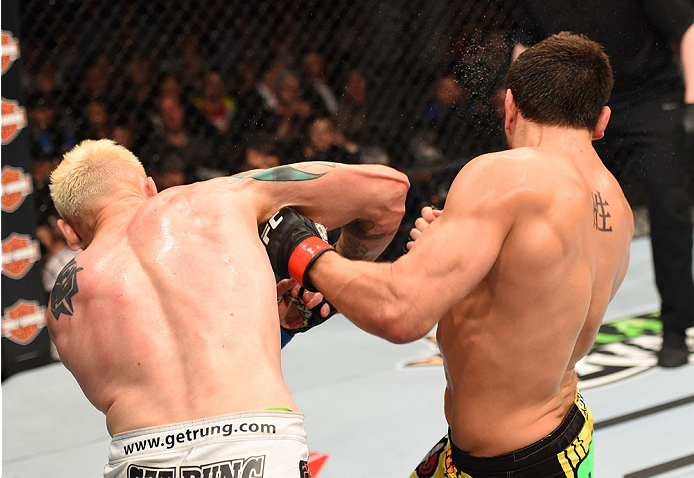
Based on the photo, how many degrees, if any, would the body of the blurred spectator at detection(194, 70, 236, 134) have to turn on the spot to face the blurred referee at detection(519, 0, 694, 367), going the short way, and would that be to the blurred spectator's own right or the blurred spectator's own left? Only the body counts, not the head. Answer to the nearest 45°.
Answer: approximately 45° to the blurred spectator's own left

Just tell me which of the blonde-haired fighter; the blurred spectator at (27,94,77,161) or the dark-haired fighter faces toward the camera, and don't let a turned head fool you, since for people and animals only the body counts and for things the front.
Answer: the blurred spectator

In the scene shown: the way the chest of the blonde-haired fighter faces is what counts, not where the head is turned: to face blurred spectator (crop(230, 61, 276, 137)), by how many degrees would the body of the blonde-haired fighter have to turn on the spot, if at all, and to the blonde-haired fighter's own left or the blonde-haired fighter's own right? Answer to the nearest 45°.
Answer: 0° — they already face them

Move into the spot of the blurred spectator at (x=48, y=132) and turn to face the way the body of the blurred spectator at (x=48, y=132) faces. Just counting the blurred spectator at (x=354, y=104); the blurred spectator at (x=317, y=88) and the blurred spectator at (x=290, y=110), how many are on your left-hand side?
3

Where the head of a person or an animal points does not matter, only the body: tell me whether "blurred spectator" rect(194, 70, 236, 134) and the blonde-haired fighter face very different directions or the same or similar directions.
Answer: very different directions

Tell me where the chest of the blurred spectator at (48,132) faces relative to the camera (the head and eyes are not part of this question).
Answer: toward the camera

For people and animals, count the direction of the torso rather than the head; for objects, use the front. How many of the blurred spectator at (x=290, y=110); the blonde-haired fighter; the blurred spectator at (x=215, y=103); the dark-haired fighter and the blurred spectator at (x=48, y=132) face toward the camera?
3

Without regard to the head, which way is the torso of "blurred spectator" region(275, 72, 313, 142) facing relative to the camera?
toward the camera

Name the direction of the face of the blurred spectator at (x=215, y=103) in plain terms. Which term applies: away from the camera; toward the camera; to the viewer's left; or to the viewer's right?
toward the camera

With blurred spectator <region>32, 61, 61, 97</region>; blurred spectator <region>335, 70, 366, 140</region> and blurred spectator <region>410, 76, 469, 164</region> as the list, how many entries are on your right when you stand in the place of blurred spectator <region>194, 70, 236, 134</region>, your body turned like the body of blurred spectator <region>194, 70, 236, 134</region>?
1

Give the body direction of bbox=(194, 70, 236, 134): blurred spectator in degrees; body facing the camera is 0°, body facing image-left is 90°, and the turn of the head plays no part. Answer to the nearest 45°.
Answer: approximately 0°

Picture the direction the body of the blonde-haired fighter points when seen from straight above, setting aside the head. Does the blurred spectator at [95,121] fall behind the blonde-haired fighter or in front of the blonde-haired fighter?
in front

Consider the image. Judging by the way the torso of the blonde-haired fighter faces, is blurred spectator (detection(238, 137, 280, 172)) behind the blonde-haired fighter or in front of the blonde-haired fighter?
in front

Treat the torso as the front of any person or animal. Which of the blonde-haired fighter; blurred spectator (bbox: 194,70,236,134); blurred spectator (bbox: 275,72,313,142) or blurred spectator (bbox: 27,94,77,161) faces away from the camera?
the blonde-haired fighter

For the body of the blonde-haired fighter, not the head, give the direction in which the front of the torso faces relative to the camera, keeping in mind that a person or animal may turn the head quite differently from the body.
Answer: away from the camera

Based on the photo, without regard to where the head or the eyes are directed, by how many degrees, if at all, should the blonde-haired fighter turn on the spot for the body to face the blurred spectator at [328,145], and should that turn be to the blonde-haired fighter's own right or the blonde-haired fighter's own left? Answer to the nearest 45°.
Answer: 0° — they already face them

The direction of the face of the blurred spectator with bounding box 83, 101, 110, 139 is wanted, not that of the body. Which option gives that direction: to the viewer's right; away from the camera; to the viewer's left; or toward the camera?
toward the camera

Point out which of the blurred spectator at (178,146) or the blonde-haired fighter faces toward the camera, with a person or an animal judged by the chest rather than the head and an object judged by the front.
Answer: the blurred spectator

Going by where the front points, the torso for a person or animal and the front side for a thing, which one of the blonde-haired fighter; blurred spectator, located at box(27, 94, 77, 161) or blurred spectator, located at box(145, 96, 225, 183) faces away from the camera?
the blonde-haired fighter

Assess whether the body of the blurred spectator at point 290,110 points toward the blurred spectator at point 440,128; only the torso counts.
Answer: no

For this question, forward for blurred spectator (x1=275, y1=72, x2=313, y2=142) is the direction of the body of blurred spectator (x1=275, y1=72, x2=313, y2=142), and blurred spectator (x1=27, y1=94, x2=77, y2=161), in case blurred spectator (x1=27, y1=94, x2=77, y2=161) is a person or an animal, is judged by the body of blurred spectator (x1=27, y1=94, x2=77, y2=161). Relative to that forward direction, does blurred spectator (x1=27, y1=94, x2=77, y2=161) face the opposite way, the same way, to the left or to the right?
the same way
